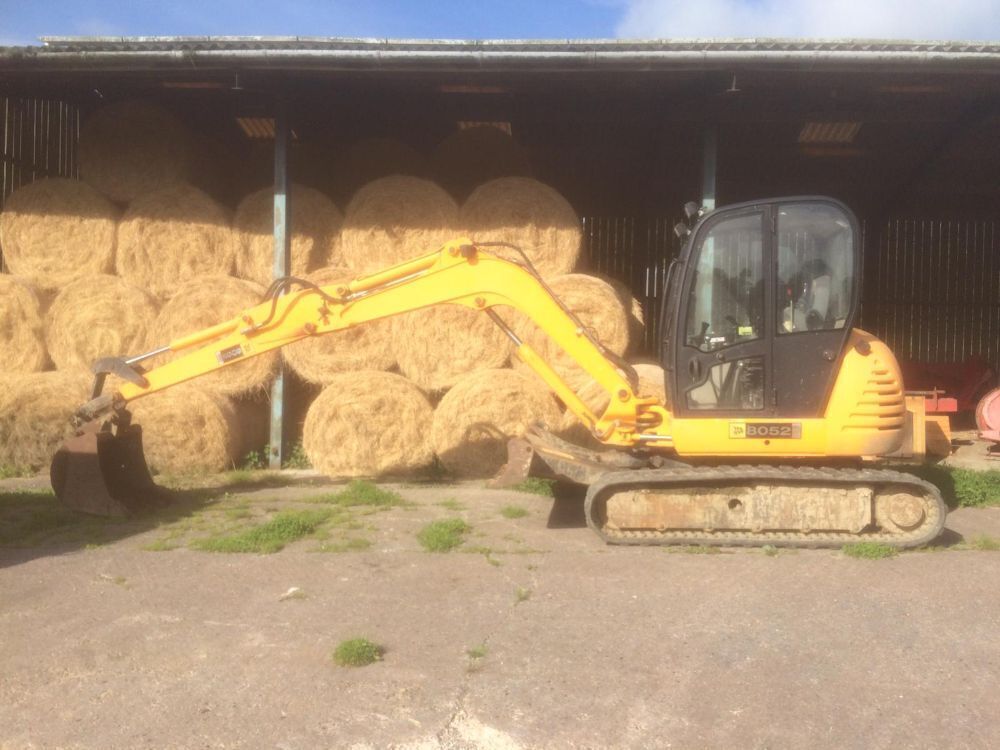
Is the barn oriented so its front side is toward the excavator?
yes

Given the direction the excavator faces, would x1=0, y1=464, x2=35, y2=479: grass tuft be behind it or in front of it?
in front

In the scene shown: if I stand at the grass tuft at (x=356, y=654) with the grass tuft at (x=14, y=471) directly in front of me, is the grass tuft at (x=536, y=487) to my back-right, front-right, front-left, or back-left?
front-right

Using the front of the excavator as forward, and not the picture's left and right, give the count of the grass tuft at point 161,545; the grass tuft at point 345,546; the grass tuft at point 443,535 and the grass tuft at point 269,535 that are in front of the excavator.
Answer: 4

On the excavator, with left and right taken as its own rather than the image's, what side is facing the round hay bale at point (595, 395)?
right

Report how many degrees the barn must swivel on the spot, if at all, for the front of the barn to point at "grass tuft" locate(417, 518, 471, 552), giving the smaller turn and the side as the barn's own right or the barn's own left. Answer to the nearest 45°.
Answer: approximately 45° to the barn's own right

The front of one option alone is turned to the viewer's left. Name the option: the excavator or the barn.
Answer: the excavator

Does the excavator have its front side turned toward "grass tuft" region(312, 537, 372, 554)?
yes

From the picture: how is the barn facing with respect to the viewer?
toward the camera

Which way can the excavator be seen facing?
to the viewer's left

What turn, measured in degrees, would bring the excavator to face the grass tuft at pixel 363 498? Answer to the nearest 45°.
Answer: approximately 45° to its right

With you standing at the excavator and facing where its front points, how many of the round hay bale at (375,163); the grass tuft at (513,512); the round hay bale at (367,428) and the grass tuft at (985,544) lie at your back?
1

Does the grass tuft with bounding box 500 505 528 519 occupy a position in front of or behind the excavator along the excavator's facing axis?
in front

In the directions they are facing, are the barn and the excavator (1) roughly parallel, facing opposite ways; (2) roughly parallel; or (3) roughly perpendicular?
roughly perpendicular

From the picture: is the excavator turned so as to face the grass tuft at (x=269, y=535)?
yes

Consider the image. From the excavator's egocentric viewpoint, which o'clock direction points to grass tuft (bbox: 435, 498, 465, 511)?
The grass tuft is roughly at 1 o'clock from the excavator.

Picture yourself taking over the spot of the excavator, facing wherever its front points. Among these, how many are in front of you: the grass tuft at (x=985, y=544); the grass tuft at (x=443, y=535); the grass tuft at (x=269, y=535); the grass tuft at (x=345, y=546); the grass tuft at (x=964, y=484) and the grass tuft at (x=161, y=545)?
4

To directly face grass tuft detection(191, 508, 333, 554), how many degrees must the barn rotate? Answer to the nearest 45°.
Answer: approximately 45° to its right

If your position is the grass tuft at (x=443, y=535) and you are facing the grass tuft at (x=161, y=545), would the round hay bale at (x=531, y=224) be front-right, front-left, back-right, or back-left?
back-right

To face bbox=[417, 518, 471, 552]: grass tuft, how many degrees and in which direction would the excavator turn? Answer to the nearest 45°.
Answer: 0° — it already faces it
